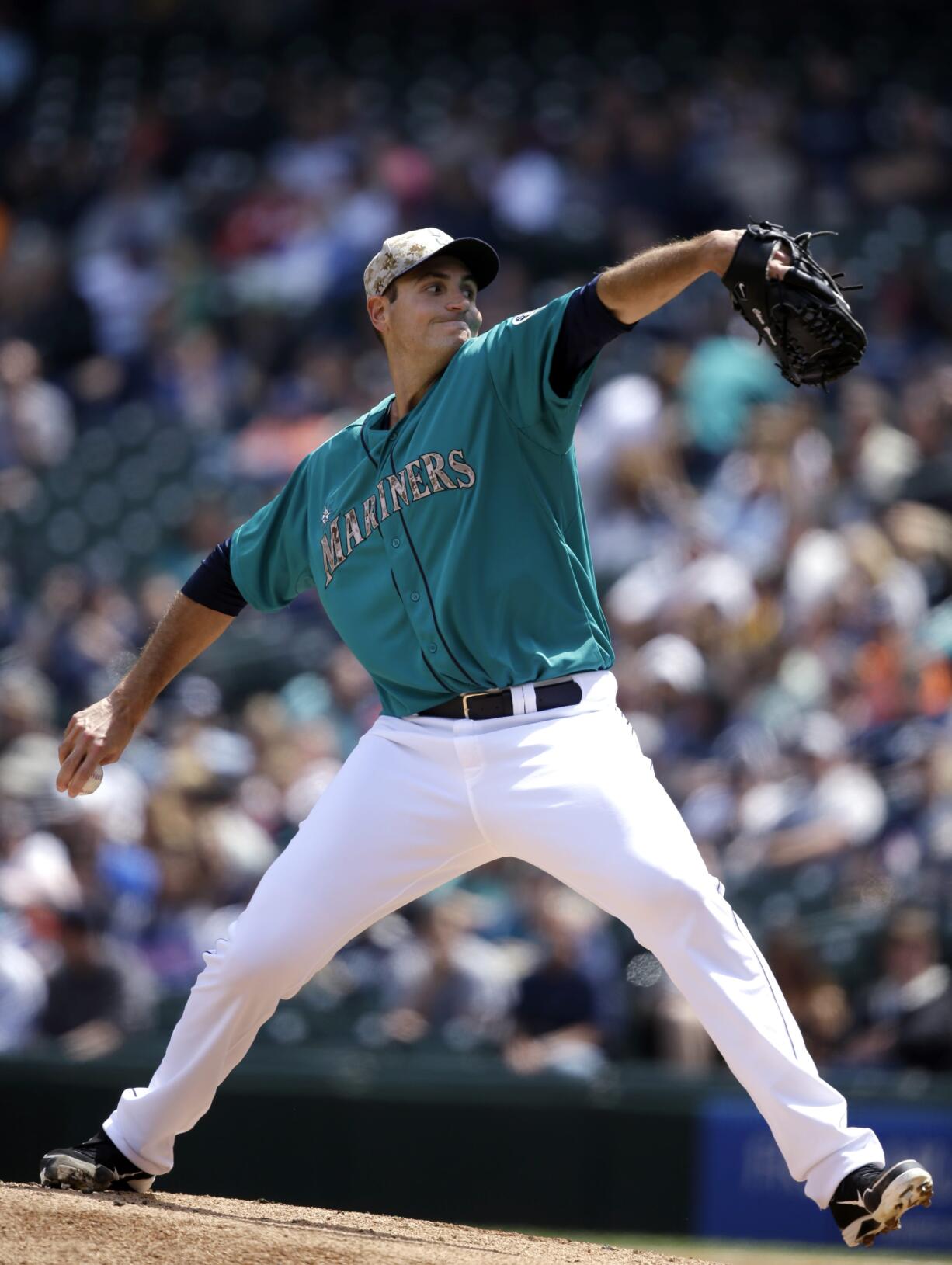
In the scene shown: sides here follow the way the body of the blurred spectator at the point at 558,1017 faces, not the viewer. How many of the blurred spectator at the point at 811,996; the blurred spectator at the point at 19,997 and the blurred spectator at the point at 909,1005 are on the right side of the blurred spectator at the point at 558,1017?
1

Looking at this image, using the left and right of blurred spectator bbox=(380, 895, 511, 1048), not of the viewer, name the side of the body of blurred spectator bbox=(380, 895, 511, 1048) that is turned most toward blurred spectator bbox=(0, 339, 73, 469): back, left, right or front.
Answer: back

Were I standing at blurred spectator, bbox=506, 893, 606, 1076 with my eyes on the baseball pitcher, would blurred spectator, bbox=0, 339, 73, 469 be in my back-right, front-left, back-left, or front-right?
back-right

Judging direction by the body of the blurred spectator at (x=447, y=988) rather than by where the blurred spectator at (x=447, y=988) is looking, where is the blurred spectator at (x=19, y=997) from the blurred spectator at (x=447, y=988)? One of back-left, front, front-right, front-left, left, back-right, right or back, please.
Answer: right

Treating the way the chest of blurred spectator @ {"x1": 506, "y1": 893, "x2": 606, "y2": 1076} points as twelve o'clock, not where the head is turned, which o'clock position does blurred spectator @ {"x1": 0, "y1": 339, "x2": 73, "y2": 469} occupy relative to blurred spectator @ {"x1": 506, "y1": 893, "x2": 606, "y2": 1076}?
blurred spectator @ {"x1": 0, "y1": 339, "x2": 73, "y2": 469} is roughly at 5 o'clock from blurred spectator @ {"x1": 506, "y1": 893, "x2": 606, "y2": 1076}.

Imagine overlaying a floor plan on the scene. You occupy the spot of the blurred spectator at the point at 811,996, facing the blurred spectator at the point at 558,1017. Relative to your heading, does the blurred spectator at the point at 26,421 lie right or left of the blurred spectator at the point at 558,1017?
right

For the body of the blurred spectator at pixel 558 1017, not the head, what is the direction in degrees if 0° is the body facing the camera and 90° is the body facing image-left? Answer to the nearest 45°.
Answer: approximately 0°

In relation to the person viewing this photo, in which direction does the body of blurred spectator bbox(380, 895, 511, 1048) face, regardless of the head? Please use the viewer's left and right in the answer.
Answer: facing the viewer

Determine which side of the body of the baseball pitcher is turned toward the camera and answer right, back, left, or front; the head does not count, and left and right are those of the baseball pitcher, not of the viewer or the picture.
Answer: front

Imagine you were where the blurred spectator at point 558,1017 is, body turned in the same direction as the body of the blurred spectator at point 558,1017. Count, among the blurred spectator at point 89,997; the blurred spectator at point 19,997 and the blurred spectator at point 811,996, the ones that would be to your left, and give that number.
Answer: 1

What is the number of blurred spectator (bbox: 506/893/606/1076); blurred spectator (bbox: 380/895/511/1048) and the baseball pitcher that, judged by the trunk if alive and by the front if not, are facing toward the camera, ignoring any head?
3

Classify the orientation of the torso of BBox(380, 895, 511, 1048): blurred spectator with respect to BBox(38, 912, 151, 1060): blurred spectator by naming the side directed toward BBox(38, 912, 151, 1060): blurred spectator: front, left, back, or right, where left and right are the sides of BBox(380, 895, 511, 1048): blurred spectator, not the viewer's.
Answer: right

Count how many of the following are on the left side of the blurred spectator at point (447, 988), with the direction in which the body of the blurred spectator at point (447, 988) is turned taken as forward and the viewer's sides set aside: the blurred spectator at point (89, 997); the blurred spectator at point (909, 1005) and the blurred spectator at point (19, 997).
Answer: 1
